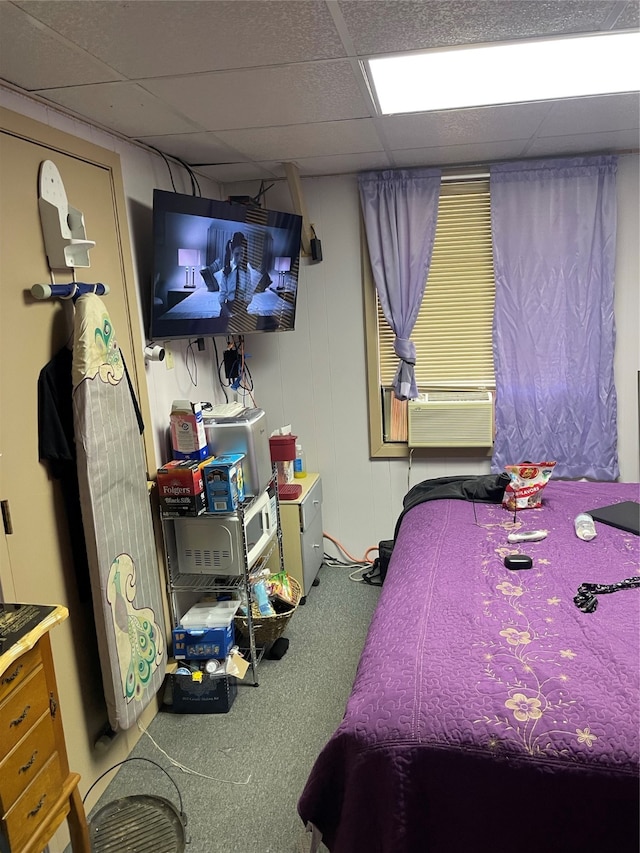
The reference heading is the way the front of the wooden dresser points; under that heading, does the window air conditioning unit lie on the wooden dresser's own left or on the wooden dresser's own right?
on the wooden dresser's own left

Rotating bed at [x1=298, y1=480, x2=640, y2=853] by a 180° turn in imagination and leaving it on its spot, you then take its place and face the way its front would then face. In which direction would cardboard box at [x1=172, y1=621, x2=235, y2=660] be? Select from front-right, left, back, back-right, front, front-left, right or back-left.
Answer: front-left

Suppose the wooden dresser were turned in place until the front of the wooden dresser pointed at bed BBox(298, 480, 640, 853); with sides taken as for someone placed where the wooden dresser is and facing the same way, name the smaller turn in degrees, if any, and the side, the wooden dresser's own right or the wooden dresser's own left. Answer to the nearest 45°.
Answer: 0° — it already faces it

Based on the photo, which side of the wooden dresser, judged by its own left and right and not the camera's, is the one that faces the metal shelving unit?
left

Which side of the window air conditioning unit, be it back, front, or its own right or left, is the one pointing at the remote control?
front

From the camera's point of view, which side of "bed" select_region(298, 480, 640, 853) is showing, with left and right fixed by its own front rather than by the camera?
front

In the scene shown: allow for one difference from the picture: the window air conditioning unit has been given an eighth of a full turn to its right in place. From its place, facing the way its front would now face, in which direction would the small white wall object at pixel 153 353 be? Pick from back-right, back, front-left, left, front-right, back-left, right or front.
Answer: front

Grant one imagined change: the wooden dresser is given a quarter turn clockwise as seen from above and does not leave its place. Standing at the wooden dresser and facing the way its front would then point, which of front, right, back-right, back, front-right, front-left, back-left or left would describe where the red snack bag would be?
back-left

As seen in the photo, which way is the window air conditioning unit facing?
toward the camera

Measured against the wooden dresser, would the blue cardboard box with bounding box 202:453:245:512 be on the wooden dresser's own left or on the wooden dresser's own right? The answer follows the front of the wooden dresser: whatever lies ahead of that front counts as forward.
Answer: on the wooden dresser's own left

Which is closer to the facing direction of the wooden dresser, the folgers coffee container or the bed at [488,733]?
the bed

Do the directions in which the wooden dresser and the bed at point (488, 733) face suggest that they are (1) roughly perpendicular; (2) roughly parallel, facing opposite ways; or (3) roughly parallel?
roughly perpendicular
